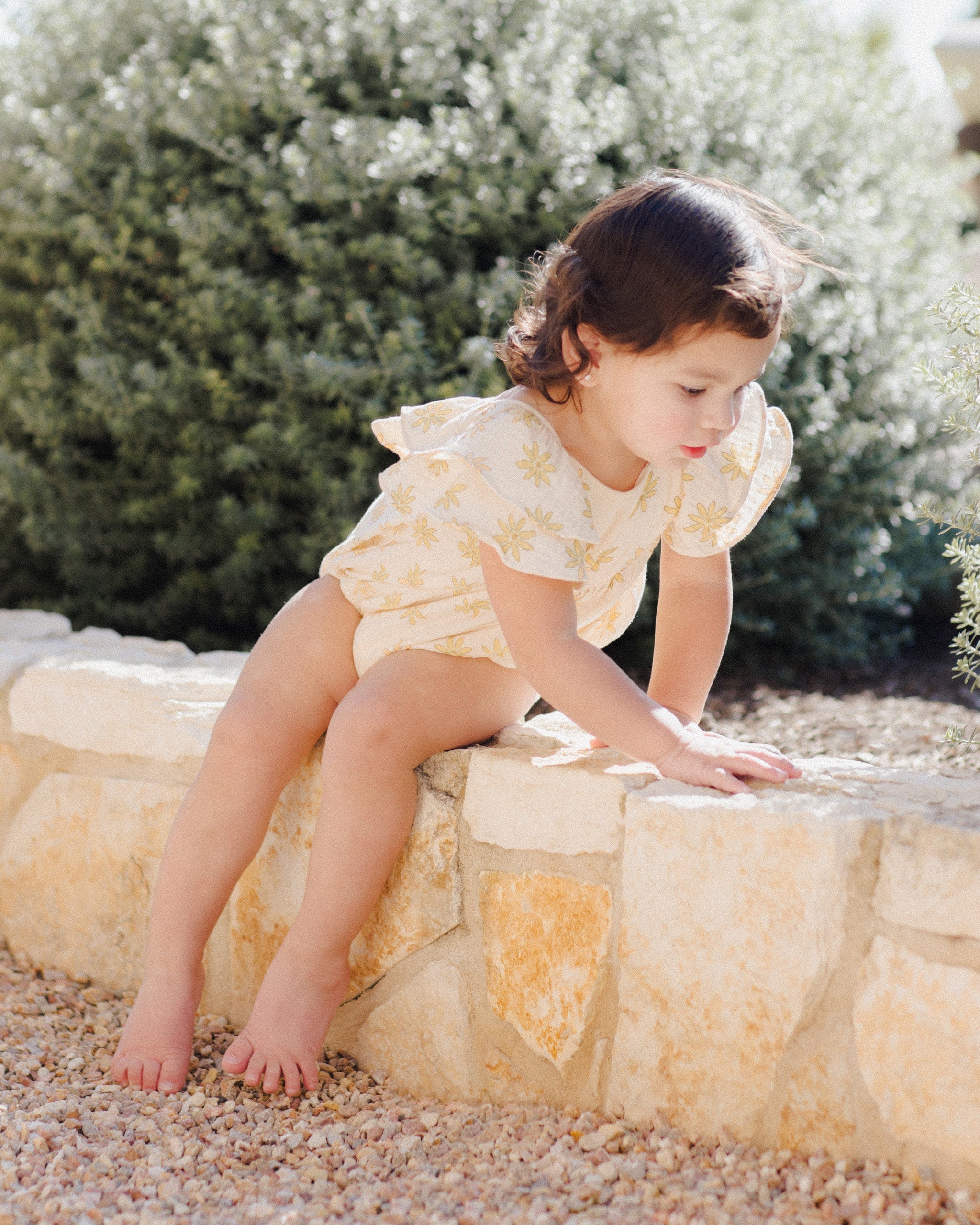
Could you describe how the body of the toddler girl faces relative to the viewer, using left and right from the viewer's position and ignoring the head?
facing the viewer and to the right of the viewer
